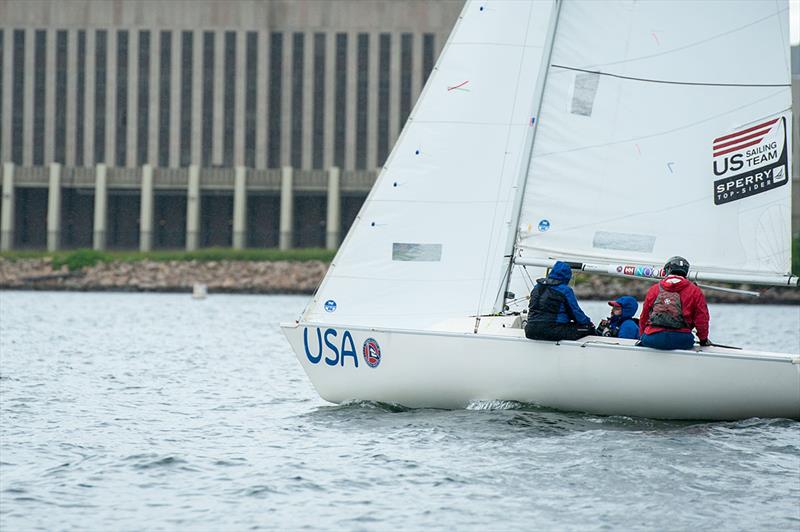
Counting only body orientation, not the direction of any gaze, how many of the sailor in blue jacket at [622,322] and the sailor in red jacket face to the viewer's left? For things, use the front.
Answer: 1

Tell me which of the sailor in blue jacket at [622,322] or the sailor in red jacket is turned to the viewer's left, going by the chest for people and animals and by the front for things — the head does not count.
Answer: the sailor in blue jacket

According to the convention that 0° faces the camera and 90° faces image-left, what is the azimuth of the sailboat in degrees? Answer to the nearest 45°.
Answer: approximately 90°

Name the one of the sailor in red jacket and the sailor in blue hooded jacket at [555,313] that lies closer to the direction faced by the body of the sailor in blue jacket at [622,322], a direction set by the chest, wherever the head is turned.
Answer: the sailor in blue hooded jacket

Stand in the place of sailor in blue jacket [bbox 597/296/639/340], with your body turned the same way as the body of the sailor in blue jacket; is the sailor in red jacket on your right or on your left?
on your left

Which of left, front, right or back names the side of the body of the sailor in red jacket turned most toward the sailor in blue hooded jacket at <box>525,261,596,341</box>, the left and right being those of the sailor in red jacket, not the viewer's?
left

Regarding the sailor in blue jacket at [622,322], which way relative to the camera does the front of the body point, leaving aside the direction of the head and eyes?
to the viewer's left

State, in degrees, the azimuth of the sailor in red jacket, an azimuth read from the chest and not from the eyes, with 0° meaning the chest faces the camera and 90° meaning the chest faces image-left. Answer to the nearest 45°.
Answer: approximately 180°
